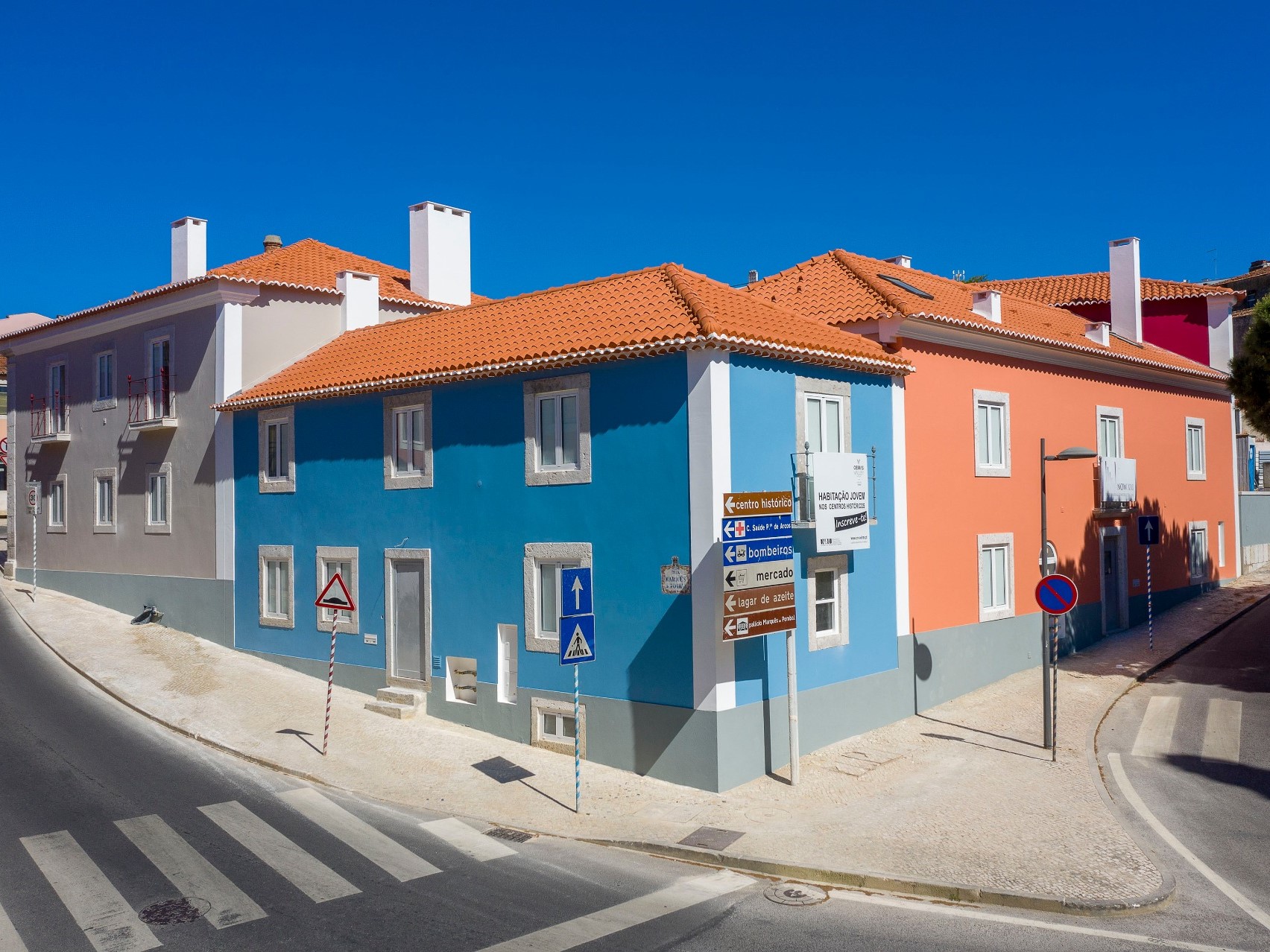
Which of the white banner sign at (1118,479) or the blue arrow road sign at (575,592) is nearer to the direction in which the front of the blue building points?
the blue arrow road sign

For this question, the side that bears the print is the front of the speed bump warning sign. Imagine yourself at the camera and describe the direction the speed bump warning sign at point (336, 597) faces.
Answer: facing the viewer

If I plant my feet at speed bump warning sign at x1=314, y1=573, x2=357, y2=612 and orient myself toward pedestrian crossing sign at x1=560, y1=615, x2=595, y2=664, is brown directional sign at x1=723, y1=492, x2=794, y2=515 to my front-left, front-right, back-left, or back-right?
front-left

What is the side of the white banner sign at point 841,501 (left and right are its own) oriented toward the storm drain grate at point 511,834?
right

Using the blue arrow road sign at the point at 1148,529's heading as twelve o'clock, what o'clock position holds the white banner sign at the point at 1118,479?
The white banner sign is roughly at 5 o'clock from the blue arrow road sign.

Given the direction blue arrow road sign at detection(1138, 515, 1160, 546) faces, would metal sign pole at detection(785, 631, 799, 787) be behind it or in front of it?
in front

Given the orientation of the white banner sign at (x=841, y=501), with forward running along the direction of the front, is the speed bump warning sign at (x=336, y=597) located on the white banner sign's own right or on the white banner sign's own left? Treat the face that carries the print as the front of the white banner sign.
on the white banner sign's own right

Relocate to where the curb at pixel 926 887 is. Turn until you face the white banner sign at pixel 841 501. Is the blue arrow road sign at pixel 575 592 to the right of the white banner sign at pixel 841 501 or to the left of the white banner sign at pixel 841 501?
left

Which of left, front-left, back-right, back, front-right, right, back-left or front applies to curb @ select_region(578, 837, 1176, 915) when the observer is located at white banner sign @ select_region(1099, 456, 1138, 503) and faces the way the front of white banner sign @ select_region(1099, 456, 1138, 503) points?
front-right

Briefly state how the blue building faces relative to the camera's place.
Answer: facing the viewer and to the left of the viewer

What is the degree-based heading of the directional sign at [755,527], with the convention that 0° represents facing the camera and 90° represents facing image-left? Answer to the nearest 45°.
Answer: approximately 315°

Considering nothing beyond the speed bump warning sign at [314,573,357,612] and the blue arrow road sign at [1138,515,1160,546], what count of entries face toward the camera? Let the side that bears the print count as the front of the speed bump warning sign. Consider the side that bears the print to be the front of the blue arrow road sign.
2

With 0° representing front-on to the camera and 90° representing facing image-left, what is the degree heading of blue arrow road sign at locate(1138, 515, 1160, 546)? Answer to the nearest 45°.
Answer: approximately 0°

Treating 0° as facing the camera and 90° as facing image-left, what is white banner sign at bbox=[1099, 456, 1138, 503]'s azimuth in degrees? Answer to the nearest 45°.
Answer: approximately 315°

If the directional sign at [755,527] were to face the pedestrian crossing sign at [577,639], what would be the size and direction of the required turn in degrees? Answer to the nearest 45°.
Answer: approximately 90° to its right
